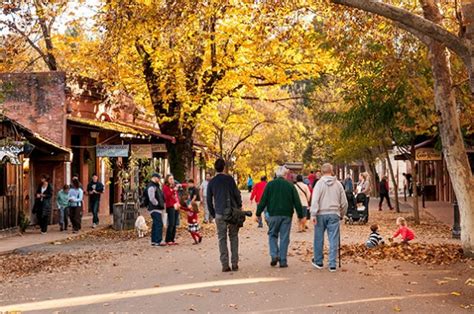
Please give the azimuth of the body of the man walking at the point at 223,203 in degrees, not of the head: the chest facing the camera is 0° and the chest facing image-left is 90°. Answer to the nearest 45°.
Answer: approximately 180°

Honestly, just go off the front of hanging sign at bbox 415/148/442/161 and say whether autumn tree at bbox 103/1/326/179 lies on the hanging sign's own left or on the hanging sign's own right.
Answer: on the hanging sign's own right

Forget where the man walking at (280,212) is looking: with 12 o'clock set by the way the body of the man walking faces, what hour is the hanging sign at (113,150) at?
The hanging sign is roughly at 11 o'clock from the man walking.

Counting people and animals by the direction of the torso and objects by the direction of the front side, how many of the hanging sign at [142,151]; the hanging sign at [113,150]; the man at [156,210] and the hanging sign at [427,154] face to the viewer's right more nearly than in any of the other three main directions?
1

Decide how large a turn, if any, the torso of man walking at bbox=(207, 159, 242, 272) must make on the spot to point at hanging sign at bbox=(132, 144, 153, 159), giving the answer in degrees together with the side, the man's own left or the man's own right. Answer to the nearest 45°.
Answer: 0° — they already face it

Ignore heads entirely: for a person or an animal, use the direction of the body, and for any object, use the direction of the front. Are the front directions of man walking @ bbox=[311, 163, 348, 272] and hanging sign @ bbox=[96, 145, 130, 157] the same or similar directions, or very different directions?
very different directions

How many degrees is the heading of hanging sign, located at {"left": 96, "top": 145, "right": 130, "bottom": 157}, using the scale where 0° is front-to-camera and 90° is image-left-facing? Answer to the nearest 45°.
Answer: approximately 0°

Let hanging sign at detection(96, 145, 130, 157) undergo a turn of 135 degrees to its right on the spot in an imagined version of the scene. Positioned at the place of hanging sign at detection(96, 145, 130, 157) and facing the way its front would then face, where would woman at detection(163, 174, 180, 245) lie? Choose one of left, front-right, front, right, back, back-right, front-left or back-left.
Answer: back-left

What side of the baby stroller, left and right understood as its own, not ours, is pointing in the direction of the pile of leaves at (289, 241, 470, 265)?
front

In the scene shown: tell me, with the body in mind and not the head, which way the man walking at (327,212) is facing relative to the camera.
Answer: away from the camera

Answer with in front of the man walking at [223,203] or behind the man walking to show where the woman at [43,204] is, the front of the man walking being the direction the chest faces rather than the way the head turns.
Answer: in front

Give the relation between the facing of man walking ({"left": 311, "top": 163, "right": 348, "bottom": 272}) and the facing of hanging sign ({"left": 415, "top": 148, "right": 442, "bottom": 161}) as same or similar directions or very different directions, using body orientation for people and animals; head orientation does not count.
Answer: very different directions

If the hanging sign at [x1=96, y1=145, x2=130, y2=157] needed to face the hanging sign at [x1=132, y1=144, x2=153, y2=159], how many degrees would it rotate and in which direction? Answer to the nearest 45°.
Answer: approximately 135° to its left
